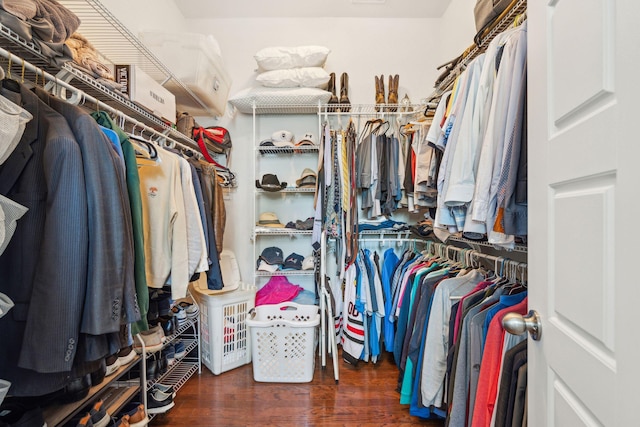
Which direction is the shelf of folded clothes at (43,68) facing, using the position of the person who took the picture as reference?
facing to the right of the viewer

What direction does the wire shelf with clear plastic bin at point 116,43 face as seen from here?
to the viewer's right
